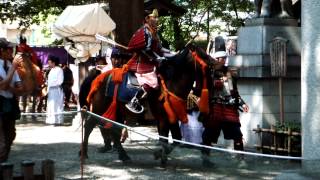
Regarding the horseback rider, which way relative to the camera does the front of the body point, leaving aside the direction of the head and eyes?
to the viewer's right

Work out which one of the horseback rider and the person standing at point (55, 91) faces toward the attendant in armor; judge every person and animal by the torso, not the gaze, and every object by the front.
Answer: the horseback rider

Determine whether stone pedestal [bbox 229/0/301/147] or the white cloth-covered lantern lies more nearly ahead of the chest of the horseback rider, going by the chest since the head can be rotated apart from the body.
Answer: the stone pedestal

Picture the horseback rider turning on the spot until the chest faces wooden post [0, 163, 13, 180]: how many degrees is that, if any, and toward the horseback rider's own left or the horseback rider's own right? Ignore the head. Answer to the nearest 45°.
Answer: approximately 135° to the horseback rider's own right

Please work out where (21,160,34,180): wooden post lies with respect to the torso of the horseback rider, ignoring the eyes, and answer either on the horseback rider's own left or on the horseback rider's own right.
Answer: on the horseback rider's own right
